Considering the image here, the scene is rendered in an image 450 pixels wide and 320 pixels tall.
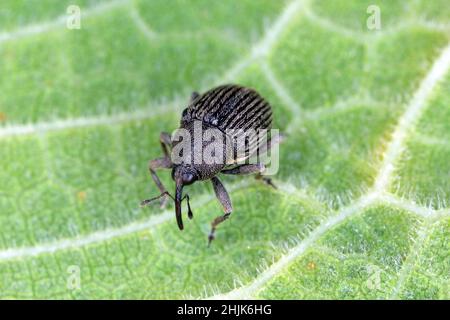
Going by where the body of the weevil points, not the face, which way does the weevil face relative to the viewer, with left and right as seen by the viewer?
facing the viewer and to the left of the viewer
